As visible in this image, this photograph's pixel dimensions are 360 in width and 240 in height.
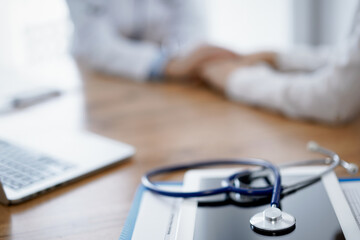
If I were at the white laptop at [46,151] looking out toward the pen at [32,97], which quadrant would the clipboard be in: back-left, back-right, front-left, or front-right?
back-right

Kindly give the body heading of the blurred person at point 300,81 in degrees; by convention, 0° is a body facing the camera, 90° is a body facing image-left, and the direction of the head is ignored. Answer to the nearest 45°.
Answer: approximately 90°

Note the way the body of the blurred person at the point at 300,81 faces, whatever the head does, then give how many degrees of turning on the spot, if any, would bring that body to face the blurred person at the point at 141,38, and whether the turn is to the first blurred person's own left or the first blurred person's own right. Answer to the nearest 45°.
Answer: approximately 45° to the first blurred person's own right
